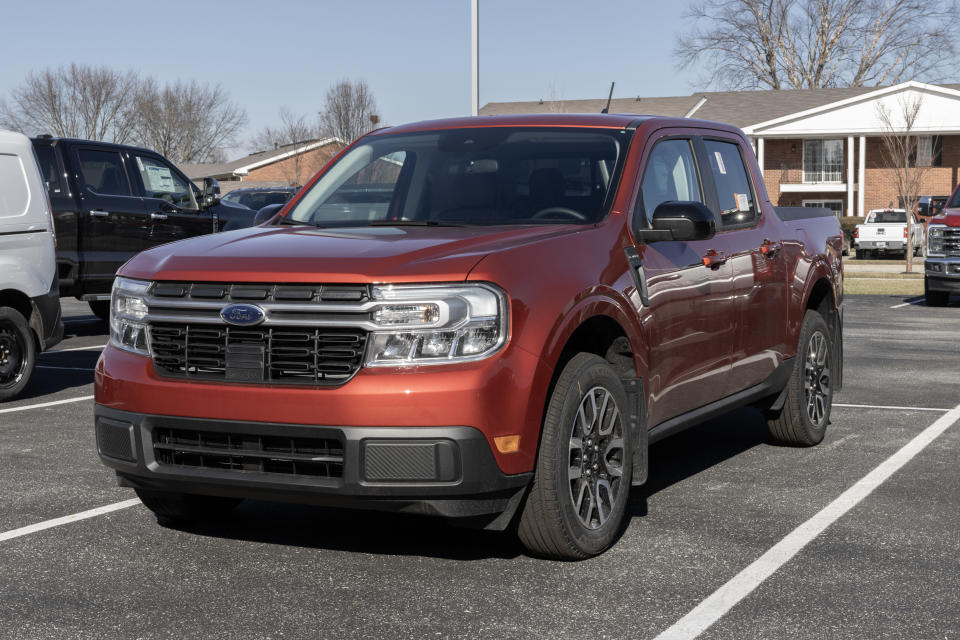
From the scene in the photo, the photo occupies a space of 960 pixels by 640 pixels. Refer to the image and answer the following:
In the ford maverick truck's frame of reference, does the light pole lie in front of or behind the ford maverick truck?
behind

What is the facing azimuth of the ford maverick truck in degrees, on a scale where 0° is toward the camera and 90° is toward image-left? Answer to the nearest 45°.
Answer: approximately 45°

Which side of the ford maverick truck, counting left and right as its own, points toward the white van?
right

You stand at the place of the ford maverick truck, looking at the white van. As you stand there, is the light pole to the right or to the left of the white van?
right

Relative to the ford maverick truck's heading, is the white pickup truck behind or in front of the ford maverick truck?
behind

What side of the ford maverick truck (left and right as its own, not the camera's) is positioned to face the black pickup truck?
right
